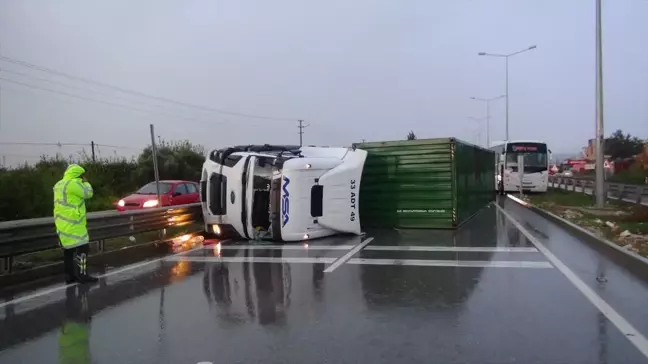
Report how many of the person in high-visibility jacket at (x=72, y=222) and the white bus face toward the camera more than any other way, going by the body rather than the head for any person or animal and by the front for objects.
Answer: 1

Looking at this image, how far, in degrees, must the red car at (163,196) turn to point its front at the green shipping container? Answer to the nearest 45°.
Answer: approximately 90° to its left

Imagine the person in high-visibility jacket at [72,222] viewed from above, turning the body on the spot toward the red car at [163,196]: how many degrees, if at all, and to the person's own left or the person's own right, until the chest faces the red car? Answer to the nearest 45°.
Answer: approximately 90° to the person's own left

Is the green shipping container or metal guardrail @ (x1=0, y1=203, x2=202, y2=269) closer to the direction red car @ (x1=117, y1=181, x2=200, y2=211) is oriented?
the metal guardrail

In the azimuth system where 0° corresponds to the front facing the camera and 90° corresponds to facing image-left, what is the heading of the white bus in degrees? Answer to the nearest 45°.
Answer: approximately 0°

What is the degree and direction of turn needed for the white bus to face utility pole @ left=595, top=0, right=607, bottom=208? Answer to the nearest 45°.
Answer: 0° — it already faces it

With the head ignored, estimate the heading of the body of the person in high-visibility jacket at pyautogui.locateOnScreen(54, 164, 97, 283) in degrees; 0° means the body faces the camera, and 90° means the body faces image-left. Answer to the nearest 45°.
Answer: approximately 270°

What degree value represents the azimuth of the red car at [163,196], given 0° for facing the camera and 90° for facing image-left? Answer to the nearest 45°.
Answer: approximately 45°
